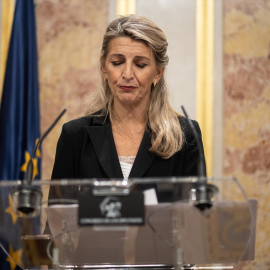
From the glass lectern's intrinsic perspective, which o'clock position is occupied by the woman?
The woman is roughly at 6 o'clock from the glass lectern.

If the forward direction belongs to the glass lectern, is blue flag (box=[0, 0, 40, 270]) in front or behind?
behind

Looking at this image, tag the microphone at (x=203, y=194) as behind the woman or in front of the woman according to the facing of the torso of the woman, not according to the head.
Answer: in front

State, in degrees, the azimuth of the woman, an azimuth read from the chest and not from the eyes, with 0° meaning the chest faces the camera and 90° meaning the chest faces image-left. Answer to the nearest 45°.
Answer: approximately 0°

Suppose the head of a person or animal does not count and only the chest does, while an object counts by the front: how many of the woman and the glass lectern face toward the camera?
2

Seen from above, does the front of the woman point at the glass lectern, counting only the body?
yes

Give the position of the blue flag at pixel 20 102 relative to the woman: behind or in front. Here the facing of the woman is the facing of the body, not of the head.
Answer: behind
